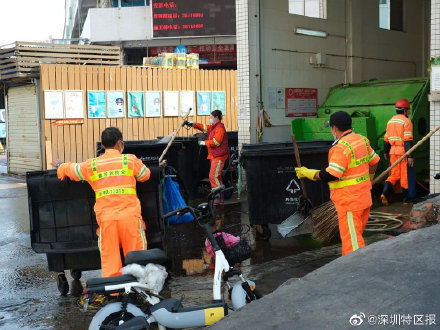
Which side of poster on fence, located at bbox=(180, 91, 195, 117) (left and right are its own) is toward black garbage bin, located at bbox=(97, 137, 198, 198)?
front

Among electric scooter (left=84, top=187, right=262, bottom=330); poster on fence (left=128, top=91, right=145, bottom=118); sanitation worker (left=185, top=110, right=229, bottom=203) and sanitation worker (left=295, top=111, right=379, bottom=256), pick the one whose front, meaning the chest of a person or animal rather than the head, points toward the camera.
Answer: the poster on fence

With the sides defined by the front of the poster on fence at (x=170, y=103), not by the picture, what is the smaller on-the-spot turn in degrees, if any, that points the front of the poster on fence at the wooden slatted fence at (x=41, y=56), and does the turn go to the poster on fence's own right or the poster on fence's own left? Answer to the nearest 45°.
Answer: approximately 90° to the poster on fence's own right

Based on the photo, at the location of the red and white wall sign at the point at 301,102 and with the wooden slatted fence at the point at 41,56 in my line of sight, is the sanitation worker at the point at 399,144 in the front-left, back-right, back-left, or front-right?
back-left

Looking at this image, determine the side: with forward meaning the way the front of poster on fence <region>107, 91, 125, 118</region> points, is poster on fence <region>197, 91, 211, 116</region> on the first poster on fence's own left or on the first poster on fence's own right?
on the first poster on fence's own left

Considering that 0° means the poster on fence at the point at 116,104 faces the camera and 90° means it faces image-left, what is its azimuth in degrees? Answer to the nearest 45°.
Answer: approximately 0°

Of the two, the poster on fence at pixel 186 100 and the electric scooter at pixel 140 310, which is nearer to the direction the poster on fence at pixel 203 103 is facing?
the electric scooter

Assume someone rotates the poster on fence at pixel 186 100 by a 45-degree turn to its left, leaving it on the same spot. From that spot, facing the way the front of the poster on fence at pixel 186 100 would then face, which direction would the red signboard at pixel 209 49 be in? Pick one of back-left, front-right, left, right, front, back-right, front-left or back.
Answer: back-left

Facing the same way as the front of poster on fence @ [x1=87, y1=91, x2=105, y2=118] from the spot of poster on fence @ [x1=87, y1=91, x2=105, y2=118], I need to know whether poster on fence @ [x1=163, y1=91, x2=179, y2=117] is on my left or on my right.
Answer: on my left

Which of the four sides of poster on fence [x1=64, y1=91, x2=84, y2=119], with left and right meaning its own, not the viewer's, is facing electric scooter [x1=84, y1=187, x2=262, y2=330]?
front

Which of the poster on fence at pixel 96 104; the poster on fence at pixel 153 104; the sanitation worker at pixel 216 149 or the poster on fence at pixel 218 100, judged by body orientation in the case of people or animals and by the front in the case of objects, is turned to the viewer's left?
the sanitation worker

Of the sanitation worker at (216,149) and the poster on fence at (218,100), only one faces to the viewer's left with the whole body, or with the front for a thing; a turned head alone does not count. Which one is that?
the sanitation worker
